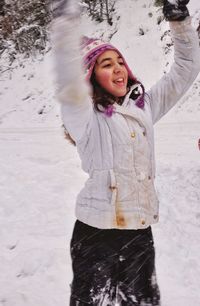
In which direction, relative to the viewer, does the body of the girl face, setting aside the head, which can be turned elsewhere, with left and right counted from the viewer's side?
facing the viewer and to the right of the viewer

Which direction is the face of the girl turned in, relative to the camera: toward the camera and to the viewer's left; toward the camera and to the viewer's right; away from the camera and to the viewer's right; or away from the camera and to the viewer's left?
toward the camera and to the viewer's right
